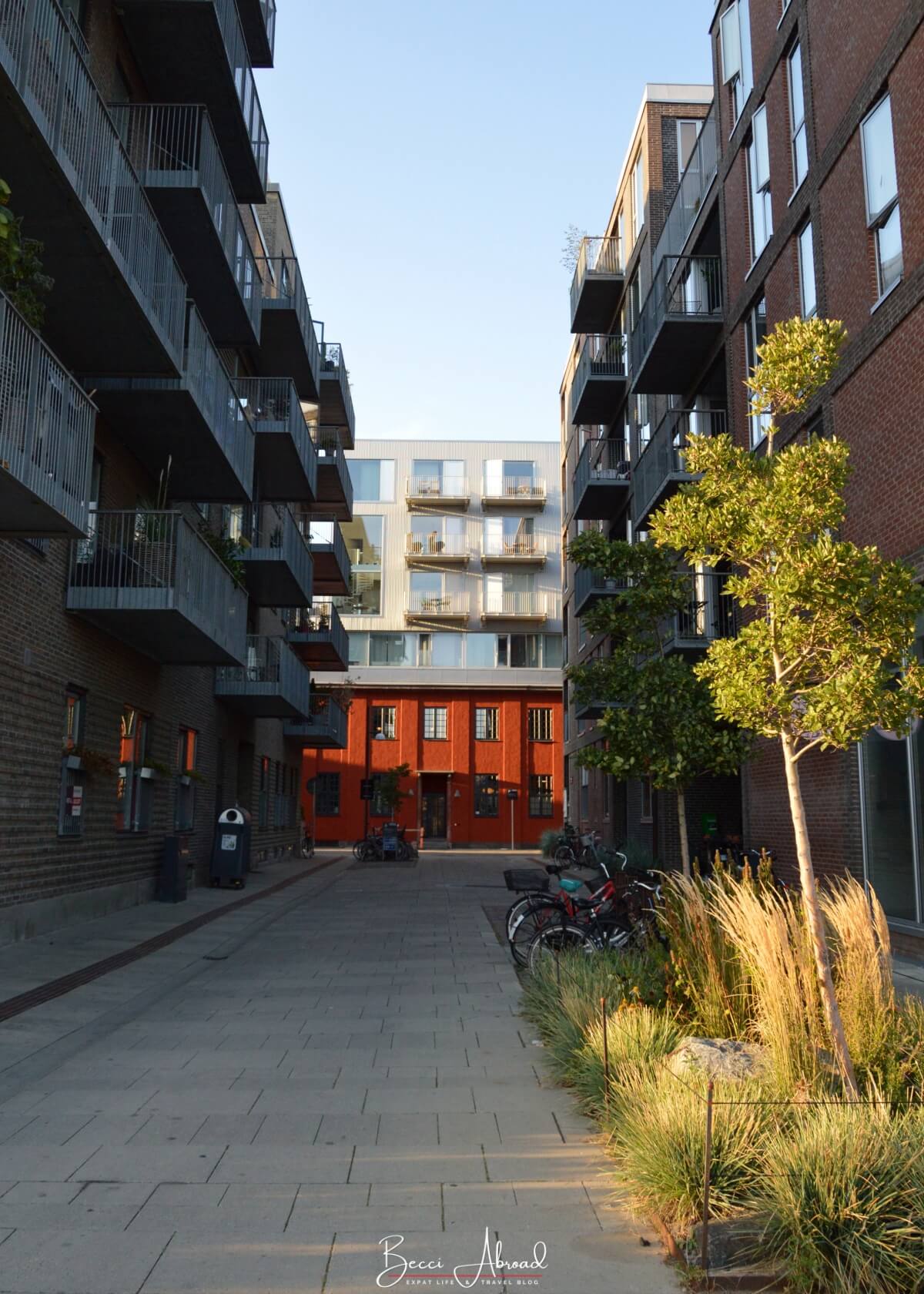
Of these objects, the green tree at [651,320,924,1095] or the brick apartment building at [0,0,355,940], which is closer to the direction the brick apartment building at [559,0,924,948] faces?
the brick apartment building

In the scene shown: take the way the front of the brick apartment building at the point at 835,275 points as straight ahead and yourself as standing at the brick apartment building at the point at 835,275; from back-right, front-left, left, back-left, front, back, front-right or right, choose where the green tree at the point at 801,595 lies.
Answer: left

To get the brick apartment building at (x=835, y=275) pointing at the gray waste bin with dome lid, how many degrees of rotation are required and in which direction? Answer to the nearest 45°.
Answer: approximately 45° to its right

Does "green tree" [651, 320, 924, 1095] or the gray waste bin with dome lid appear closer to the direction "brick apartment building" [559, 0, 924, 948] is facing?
the gray waste bin with dome lid

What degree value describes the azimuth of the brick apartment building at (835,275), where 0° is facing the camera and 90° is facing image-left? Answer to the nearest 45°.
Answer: approximately 90°

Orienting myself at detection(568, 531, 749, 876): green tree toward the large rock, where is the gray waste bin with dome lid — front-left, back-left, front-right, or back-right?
back-right

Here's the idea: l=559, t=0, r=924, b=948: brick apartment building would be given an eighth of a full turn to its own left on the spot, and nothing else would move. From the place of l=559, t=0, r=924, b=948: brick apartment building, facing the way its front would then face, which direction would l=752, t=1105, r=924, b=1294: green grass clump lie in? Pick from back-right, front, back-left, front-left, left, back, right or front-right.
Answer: front-left
